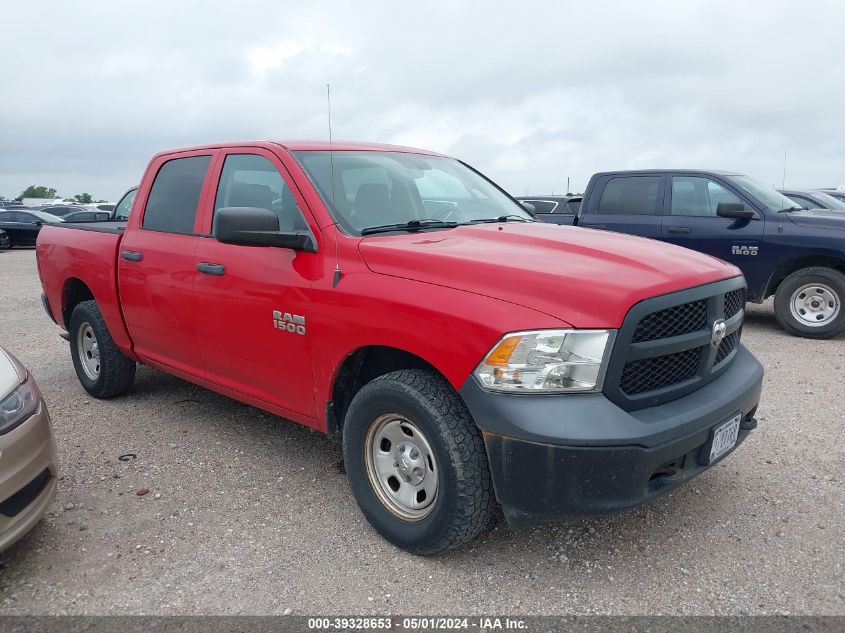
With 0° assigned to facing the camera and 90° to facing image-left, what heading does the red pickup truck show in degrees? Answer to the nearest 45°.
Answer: approximately 315°

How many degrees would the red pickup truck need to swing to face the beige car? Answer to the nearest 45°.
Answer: approximately 135° to its right

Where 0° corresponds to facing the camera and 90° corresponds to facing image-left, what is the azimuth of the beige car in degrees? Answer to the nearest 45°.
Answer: approximately 315°

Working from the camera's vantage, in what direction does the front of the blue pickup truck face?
facing to the right of the viewer

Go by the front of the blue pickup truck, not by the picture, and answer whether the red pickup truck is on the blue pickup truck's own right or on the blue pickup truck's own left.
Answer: on the blue pickup truck's own right

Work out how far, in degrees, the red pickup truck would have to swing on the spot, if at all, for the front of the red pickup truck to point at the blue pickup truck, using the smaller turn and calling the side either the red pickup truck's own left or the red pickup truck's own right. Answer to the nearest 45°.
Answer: approximately 90° to the red pickup truck's own left
